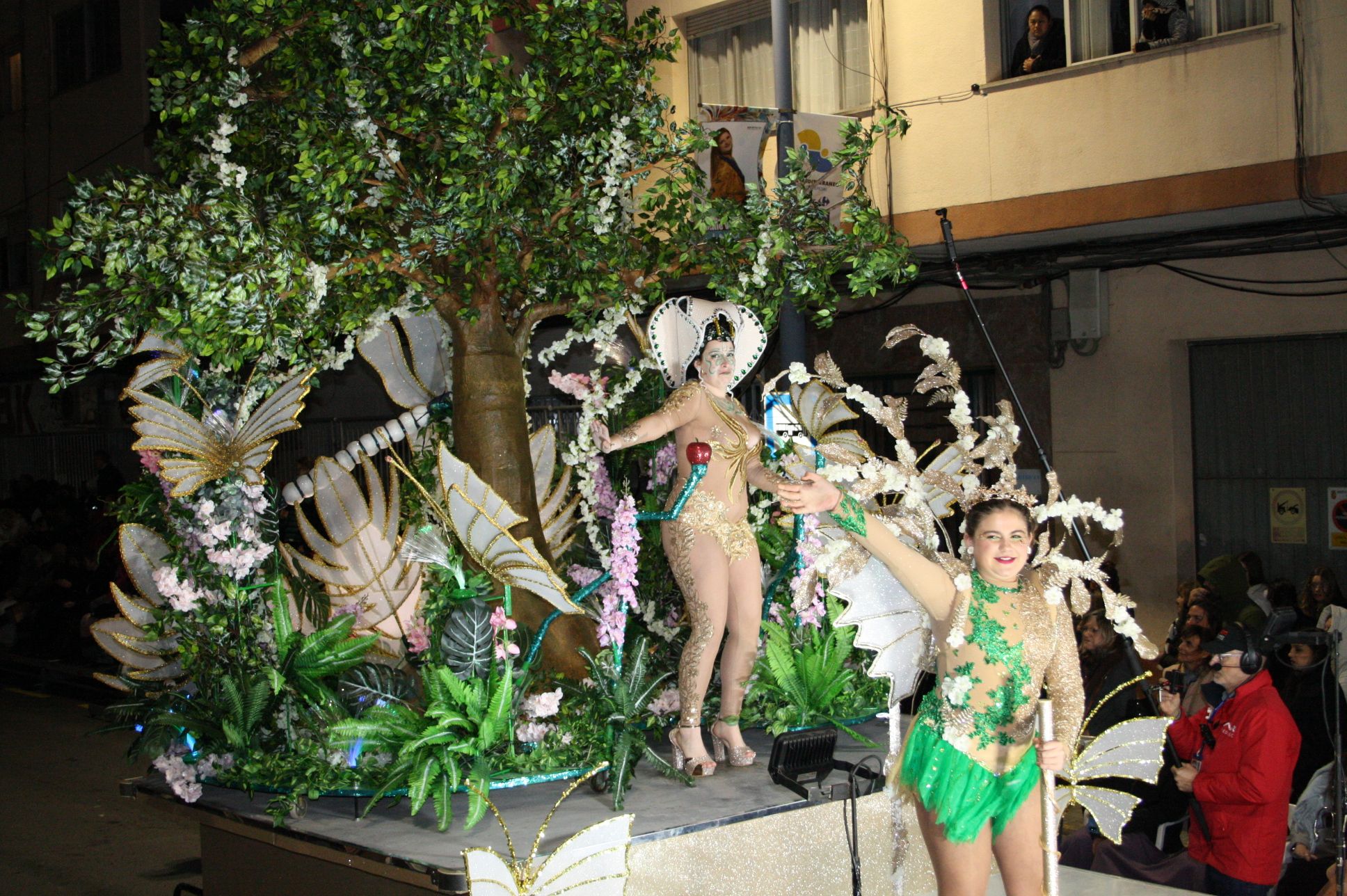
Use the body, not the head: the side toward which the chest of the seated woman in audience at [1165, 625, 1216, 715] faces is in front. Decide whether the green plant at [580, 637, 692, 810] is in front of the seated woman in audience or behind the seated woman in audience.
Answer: in front

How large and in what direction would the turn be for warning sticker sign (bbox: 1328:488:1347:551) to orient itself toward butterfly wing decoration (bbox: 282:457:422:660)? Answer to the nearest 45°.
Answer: approximately 45° to its right

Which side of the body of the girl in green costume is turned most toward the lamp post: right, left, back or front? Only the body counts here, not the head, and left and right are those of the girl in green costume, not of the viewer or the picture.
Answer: back

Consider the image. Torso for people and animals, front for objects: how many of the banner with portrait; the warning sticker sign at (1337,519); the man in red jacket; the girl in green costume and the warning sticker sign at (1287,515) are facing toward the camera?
4

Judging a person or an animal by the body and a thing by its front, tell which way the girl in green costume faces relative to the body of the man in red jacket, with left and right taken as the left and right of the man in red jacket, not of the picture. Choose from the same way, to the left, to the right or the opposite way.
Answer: to the left

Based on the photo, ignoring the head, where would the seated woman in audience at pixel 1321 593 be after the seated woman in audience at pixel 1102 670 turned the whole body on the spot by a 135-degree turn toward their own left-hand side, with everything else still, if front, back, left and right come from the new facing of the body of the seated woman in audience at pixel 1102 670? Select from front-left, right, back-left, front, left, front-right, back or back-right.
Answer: front-left

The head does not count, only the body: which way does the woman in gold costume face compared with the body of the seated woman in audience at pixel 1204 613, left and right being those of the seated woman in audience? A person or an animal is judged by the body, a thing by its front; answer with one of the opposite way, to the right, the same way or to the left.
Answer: to the left

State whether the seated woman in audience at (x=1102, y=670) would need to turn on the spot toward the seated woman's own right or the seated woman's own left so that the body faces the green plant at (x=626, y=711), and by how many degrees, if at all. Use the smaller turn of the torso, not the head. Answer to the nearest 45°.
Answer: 0° — they already face it

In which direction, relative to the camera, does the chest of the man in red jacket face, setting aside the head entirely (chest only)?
to the viewer's left
